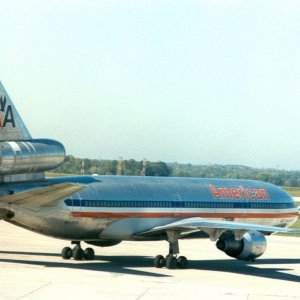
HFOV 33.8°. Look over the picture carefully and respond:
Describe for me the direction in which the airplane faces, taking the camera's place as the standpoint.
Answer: facing away from the viewer and to the right of the viewer
